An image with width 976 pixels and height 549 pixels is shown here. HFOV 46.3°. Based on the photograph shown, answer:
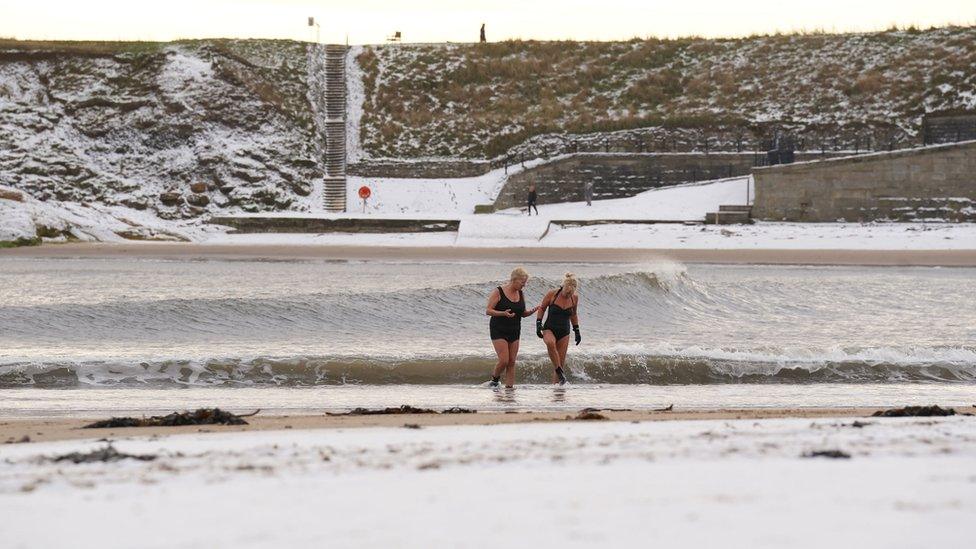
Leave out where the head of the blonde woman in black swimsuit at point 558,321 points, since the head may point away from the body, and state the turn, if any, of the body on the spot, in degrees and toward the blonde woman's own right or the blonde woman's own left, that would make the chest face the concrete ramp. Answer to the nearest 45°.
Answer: approximately 180°

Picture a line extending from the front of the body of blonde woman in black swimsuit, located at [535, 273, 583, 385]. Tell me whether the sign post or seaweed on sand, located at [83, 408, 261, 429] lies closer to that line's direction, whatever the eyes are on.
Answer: the seaweed on sand

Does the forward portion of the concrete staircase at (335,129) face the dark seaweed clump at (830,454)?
yes

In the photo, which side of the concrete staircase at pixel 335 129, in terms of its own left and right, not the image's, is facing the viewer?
front

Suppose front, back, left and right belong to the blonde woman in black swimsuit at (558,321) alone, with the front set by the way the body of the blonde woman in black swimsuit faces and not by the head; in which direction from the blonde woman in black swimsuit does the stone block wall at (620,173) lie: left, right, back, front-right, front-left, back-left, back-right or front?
back

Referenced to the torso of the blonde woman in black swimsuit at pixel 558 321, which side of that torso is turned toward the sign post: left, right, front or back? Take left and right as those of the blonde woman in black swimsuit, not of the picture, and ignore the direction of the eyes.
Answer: back

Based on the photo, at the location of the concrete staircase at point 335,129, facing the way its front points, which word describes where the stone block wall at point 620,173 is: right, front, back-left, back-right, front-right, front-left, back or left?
front-left

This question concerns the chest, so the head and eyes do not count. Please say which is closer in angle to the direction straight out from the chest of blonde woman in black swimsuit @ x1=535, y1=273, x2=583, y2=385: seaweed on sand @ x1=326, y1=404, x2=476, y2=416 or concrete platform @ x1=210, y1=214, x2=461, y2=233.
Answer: the seaweed on sand

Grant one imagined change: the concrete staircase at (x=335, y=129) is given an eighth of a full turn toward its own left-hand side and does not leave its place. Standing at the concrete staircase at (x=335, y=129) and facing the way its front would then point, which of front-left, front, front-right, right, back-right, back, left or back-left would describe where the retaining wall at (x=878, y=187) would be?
front

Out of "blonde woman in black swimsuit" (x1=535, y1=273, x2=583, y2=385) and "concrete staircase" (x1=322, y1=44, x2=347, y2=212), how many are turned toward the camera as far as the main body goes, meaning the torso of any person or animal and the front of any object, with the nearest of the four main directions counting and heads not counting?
2

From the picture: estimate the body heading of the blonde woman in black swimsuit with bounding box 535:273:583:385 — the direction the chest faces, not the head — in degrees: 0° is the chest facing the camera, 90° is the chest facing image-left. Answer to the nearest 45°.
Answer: approximately 0°

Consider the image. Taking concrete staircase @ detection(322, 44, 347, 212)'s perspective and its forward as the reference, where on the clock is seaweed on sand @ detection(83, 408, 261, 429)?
The seaweed on sand is roughly at 12 o'clock from the concrete staircase.

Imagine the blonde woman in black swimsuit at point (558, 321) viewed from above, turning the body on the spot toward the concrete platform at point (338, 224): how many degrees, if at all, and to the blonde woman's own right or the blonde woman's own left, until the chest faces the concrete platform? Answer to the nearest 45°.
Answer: approximately 180°

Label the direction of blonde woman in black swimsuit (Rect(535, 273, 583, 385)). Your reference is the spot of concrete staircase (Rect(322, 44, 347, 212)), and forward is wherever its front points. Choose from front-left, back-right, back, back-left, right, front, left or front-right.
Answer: front

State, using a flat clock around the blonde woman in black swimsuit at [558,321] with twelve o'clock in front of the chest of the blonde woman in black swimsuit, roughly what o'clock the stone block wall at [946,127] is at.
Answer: The stone block wall is roughly at 7 o'clock from the blonde woman in black swimsuit.
